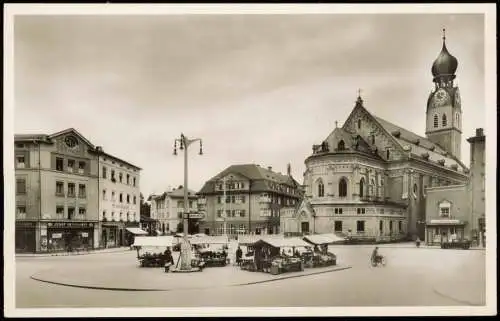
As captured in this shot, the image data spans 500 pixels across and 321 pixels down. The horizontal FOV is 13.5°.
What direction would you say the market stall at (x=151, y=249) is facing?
toward the camera

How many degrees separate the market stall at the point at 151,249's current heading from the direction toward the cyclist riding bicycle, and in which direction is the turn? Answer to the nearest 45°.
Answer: approximately 90° to its left

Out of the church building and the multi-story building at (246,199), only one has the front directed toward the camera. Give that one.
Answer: the multi-story building

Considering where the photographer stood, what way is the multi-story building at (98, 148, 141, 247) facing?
facing the viewer and to the right of the viewer

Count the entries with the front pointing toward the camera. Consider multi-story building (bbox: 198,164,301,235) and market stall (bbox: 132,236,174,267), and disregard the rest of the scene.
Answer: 2

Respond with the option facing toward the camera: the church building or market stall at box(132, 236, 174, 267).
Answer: the market stall
